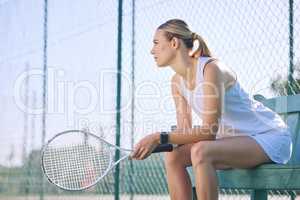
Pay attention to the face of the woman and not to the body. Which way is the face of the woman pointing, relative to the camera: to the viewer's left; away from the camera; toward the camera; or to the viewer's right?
to the viewer's left

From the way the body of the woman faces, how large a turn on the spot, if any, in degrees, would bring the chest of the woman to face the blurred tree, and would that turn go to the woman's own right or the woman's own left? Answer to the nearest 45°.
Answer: approximately 135° to the woman's own right

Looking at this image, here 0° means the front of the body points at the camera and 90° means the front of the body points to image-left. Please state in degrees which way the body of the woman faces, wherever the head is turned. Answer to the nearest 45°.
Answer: approximately 90°
